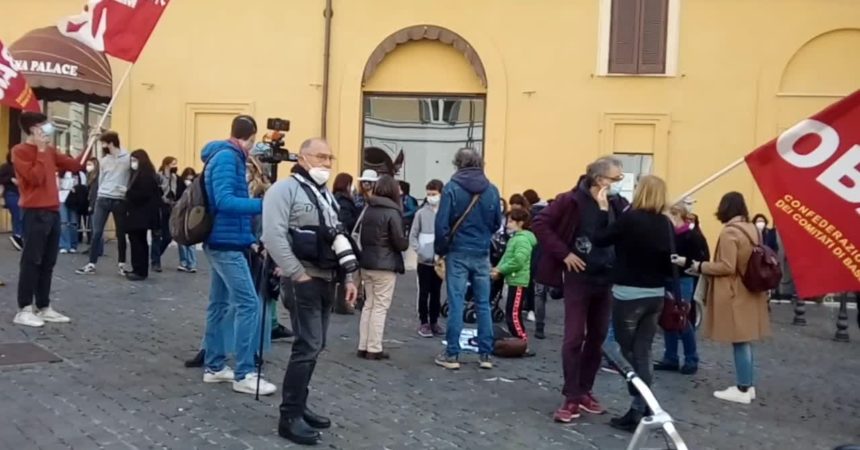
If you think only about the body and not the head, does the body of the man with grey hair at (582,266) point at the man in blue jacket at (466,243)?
no

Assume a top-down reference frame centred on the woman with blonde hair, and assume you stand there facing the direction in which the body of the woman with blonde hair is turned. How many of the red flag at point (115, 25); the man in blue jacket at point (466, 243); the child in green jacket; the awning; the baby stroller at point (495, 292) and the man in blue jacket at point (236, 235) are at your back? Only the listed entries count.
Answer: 0

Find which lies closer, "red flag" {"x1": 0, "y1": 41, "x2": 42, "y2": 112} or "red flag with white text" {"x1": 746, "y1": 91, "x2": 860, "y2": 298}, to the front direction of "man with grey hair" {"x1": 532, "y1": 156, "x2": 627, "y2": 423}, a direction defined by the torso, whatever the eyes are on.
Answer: the red flag with white text

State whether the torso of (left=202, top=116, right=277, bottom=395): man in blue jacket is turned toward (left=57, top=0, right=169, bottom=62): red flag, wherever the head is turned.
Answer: no

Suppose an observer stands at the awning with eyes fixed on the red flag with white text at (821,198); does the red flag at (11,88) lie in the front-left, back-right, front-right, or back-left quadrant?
front-right

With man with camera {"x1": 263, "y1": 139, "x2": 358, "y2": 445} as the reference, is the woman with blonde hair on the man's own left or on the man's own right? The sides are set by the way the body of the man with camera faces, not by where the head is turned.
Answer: on the man's own left

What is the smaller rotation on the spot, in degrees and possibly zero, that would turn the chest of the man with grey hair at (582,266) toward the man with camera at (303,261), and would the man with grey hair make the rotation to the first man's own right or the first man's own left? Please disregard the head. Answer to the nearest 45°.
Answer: approximately 90° to the first man's own right

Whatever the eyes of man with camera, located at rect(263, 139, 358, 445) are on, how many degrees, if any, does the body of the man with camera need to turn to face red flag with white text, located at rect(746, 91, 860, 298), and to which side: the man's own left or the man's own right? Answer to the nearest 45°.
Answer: approximately 45° to the man's own left

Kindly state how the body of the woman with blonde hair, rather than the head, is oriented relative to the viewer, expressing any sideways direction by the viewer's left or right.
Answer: facing away from the viewer and to the left of the viewer

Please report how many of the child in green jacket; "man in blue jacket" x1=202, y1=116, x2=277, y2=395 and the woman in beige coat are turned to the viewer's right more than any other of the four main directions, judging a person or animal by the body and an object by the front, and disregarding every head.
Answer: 1

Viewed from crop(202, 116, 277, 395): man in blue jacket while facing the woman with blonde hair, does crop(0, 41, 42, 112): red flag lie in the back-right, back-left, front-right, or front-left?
back-left

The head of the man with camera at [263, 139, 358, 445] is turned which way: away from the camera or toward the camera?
toward the camera

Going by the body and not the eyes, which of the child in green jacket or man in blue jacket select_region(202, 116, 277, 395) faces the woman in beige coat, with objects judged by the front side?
the man in blue jacket

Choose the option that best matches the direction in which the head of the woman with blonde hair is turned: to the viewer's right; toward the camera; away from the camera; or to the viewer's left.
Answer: away from the camera

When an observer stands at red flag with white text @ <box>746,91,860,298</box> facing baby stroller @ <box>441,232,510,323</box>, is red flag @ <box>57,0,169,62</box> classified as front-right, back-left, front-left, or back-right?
front-left

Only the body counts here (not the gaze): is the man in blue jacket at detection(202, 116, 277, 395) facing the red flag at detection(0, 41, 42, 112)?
no
